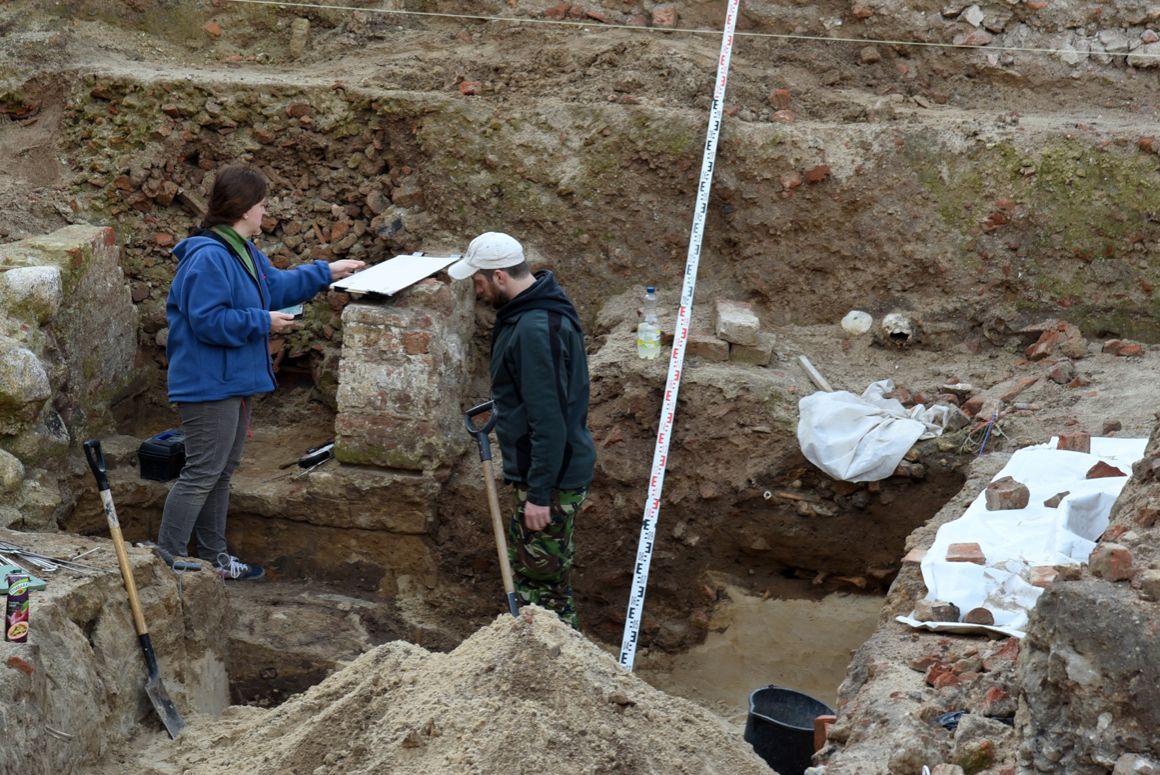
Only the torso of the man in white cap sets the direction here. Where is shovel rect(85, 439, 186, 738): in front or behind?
in front

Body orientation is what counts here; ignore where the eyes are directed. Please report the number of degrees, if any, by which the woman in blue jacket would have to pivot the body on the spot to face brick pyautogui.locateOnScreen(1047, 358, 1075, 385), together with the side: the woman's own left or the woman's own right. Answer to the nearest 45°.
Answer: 0° — they already face it

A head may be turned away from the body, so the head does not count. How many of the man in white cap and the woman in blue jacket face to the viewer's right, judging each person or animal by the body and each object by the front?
1

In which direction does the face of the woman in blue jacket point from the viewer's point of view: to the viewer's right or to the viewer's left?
to the viewer's right

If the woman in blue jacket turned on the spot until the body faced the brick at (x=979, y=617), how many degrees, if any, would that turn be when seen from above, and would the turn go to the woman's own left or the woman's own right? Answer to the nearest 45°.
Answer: approximately 45° to the woman's own right

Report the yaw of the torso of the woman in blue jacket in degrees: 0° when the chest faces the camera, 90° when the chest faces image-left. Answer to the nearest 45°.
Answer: approximately 270°

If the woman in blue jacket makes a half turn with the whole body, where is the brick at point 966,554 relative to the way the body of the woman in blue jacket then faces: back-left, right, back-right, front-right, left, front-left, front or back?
back-left

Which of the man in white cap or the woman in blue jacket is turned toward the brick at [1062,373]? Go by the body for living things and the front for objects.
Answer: the woman in blue jacket

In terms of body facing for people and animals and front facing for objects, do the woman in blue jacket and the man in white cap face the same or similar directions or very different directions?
very different directions

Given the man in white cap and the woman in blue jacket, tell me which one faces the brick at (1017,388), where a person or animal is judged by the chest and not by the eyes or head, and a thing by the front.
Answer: the woman in blue jacket

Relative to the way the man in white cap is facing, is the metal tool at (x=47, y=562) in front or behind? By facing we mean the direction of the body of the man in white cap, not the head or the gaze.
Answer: in front

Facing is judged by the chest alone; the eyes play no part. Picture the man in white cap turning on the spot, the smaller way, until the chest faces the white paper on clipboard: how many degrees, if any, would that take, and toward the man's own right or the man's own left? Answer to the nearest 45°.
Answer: approximately 45° to the man's own right

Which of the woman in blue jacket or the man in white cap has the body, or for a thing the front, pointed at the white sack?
the woman in blue jacket

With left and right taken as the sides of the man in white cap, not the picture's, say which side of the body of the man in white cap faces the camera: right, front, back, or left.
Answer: left

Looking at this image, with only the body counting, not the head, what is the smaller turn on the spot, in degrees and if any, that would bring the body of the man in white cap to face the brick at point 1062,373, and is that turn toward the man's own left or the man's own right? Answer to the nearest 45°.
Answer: approximately 135° to the man's own right

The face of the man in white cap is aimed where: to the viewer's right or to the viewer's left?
to the viewer's left

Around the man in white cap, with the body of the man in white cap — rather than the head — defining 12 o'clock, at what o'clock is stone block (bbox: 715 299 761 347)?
The stone block is roughly at 4 o'clock from the man in white cap.

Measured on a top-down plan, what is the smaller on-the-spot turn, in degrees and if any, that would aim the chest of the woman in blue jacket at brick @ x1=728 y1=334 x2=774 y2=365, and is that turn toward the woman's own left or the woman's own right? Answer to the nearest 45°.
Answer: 0° — they already face it
